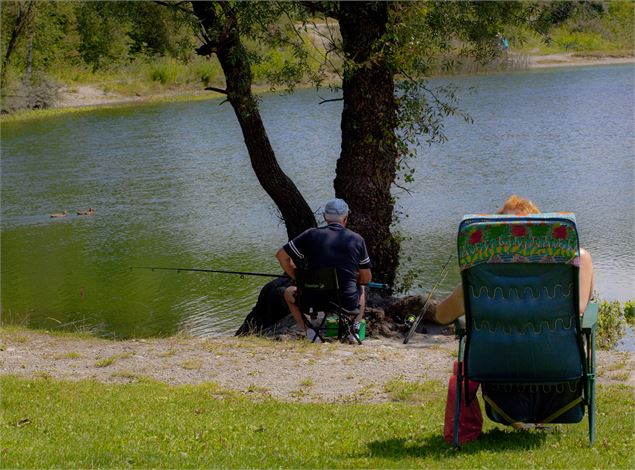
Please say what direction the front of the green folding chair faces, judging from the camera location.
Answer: facing away from the viewer

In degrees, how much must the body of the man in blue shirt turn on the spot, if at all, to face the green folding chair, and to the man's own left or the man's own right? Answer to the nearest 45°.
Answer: approximately 180°

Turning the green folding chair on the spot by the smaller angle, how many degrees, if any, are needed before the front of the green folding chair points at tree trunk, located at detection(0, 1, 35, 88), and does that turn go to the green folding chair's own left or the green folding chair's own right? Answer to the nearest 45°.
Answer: approximately 45° to the green folding chair's own left

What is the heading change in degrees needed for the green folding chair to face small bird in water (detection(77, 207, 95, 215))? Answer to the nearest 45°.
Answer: approximately 45° to its left

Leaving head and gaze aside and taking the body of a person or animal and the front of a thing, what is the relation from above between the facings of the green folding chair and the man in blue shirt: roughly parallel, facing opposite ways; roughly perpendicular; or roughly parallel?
roughly parallel

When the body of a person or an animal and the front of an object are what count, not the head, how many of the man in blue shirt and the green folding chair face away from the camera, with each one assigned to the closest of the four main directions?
2

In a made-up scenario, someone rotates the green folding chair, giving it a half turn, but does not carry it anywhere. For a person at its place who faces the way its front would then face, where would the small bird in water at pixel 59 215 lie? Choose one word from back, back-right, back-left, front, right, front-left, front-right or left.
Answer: back-right

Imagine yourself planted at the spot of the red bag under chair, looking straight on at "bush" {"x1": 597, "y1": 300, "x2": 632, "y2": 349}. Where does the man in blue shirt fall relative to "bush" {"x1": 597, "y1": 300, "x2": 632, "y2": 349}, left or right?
left

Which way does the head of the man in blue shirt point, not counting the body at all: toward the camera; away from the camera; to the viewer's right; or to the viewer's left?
away from the camera

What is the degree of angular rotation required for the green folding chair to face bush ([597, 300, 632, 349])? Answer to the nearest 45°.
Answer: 0° — it already faces it

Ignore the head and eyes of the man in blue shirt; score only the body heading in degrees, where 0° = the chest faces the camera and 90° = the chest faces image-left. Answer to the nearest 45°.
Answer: approximately 180°

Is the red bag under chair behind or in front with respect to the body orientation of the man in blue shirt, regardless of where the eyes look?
behind

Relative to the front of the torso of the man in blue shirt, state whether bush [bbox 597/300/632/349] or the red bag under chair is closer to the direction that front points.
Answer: the bush
